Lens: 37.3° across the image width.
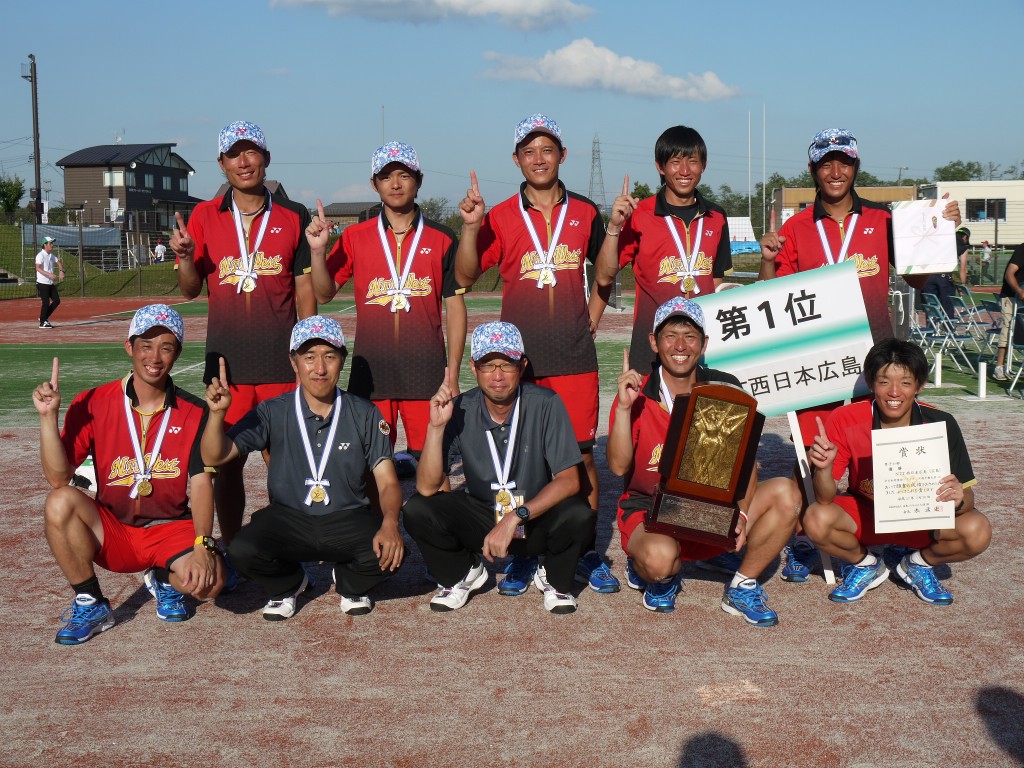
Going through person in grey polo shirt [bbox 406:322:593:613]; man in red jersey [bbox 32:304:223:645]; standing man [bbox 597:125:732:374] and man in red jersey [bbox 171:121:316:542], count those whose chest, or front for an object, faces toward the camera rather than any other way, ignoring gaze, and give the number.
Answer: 4

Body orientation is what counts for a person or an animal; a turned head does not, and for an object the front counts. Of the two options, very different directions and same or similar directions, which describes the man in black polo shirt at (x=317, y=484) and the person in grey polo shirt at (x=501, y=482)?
same or similar directions

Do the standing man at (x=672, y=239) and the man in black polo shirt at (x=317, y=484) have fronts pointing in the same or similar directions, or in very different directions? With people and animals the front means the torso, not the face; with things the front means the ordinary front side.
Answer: same or similar directions

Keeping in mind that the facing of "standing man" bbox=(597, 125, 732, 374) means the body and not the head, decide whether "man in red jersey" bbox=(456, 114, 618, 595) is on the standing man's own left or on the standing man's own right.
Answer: on the standing man's own right

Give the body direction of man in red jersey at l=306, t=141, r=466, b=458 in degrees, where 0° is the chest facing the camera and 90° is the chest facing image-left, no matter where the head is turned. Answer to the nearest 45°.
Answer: approximately 0°

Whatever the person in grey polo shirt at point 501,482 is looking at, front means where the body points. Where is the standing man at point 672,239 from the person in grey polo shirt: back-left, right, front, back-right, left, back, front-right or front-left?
back-left

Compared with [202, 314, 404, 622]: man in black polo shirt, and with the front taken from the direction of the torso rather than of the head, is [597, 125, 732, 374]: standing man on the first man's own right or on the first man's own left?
on the first man's own left

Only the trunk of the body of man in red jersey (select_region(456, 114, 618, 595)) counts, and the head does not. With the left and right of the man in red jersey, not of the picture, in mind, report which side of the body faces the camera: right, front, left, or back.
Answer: front

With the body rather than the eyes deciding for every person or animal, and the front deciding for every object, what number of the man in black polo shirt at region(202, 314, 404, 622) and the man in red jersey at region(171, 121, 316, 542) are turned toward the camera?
2

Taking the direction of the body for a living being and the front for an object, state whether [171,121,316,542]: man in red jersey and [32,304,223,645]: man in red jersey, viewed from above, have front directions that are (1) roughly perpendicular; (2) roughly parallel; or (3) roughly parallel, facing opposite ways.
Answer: roughly parallel

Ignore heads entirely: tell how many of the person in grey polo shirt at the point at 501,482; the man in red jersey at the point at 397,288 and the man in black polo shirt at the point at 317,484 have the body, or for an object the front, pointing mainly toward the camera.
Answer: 3

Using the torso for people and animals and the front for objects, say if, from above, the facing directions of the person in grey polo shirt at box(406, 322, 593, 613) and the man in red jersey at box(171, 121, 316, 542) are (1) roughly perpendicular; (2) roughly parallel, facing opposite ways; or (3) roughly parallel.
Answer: roughly parallel

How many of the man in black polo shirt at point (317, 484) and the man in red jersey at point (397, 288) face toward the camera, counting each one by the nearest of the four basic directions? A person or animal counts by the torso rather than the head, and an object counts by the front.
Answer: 2

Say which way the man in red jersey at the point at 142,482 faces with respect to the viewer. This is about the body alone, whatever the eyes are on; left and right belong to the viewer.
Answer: facing the viewer

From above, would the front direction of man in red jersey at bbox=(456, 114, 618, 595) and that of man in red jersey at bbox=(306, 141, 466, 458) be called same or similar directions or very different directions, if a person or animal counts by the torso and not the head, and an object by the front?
same or similar directions
